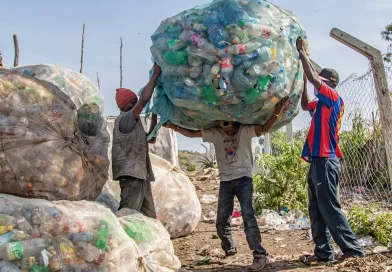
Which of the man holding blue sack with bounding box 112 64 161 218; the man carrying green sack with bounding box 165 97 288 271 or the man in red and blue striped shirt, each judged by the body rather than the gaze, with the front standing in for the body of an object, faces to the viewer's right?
the man holding blue sack with bounding box 112 64 161 218

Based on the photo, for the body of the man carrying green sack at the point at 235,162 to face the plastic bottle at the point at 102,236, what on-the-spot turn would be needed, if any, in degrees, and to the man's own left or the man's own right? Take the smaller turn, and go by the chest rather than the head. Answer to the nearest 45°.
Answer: approximately 45° to the man's own right

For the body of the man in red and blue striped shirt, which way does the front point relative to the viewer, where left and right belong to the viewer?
facing to the left of the viewer

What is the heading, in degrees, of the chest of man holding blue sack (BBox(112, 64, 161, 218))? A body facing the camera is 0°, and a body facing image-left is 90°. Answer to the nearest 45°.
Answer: approximately 270°

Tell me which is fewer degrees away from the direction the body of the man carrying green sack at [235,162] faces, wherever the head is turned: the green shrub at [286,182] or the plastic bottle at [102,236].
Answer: the plastic bottle

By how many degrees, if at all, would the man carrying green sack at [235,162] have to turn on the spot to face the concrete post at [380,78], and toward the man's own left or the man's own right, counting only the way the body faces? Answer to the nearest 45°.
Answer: approximately 90° to the man's own left

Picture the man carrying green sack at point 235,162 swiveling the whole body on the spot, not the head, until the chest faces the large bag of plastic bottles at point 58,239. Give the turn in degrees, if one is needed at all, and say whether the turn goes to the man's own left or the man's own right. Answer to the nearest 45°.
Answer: approximately 45° to the man's own right
